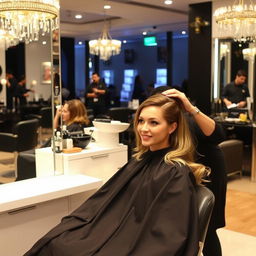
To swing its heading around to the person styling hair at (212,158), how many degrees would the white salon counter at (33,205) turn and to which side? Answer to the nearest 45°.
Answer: approximately 45° to its left

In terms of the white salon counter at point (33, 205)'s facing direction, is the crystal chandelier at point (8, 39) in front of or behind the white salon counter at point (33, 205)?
behind

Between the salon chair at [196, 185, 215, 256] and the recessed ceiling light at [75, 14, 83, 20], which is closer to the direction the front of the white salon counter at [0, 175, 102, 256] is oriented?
the salon chair

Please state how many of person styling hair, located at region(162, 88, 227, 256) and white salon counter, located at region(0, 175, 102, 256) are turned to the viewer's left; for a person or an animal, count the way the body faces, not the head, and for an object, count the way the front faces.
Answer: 1

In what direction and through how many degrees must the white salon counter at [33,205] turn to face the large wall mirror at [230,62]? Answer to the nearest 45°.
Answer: approximately 90° to its left

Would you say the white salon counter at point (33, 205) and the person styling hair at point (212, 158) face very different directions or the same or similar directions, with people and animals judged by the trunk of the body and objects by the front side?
very different directions

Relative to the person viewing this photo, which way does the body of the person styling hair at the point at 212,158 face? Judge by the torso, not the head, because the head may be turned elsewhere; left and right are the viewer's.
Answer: facing to the left of the viewer

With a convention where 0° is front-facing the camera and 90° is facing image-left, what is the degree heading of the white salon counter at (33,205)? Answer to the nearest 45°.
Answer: approximately 315°

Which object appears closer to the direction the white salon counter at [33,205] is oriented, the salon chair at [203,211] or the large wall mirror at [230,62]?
the salon chair

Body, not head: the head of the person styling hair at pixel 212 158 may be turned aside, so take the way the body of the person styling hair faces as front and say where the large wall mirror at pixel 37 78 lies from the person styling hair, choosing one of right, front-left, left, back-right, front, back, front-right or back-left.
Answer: front-right
